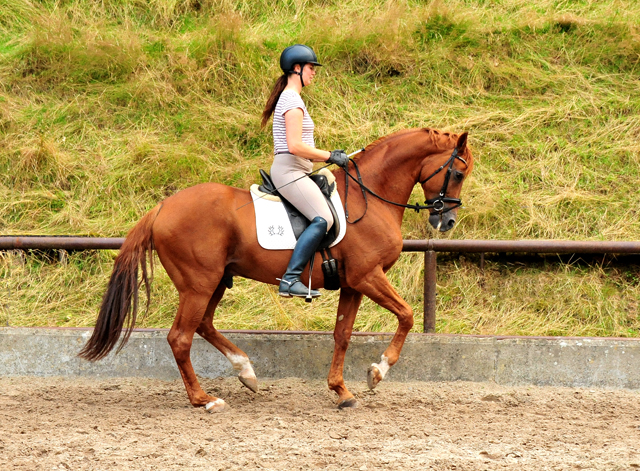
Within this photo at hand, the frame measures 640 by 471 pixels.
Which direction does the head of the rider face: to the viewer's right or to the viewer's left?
to the viewer's right

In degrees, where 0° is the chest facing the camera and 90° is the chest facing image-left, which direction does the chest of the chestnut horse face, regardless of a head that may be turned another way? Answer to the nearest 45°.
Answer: approximately 270°

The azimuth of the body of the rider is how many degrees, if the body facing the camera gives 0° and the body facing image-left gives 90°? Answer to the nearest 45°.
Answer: approximately 270°
